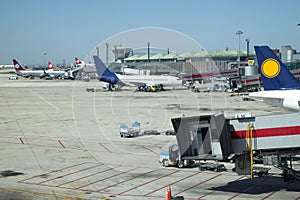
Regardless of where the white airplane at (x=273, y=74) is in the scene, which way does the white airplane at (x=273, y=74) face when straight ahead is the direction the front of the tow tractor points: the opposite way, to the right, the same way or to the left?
the opposite way

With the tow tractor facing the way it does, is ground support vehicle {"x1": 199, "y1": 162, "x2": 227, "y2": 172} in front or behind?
behind

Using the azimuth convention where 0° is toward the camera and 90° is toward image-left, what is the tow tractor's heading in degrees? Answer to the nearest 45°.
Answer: approximately 90°

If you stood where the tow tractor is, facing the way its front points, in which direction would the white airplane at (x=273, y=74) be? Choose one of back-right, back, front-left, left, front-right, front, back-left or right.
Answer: back-right

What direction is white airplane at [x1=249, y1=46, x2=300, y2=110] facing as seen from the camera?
to the viewer's right

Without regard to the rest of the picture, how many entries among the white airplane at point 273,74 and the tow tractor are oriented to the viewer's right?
1

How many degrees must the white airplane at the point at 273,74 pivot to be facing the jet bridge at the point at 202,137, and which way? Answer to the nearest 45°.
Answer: approximately 90° to its right

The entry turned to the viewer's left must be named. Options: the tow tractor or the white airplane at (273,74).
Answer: the tow tractor
